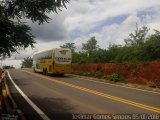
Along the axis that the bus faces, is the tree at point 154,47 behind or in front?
behind
